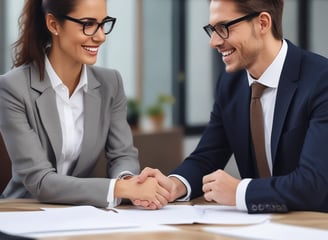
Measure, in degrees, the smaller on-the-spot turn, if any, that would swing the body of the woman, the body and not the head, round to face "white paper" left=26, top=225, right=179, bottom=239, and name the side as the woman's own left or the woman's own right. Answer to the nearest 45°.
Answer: approximately 45° to the woman's own right

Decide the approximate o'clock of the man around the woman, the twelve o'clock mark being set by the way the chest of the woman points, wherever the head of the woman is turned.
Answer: The man is roughly at 11 o'clock from the woman.

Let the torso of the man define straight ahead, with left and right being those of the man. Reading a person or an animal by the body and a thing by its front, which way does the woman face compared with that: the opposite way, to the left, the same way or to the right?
to the left

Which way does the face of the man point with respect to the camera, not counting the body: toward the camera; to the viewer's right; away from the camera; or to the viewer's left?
to the viewer's left

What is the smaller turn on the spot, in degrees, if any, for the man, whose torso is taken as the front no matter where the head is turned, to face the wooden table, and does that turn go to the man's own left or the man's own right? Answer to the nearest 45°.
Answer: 0° — they already face it

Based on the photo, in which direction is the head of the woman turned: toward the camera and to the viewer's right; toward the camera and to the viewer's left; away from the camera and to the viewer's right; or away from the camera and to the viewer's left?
toward the camera and to the viewer's right

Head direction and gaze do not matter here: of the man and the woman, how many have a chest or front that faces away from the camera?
0

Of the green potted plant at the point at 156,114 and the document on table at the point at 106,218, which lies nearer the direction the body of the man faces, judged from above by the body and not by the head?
the document on table

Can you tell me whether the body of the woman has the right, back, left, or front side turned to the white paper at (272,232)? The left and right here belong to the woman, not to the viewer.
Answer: front

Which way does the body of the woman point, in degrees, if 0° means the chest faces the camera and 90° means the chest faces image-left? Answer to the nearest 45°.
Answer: approximately 315°

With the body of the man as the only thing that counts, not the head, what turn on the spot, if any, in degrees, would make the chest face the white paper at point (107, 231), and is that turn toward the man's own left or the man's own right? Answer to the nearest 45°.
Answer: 0° — they already face it

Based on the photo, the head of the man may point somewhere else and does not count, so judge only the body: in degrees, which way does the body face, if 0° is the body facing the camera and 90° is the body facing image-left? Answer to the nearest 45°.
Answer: approximately 45°
